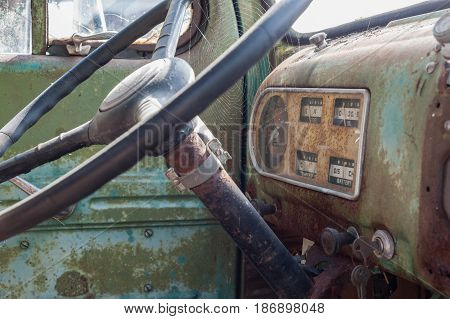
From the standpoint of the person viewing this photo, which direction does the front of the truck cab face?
facing away from the viewer and to the right of the viewer
